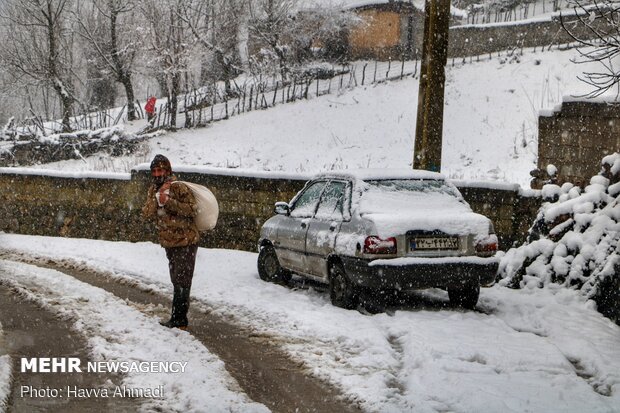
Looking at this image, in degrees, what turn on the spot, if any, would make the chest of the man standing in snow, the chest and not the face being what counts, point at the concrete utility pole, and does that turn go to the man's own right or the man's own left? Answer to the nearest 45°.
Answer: approximately 180°

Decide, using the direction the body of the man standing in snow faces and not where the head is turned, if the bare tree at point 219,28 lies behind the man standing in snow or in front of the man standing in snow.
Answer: behind

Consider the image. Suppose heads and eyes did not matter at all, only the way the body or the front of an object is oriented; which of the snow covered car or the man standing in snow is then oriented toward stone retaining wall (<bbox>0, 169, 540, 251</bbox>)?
the snow covered car

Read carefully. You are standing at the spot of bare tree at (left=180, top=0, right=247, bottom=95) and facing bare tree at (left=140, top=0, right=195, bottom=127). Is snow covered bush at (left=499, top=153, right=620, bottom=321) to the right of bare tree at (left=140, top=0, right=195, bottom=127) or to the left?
left

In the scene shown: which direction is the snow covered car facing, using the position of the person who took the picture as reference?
facing away from the viewer and to the left of the viewer

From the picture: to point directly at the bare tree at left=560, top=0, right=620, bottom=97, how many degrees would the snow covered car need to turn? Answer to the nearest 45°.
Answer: approximately 90° to its right

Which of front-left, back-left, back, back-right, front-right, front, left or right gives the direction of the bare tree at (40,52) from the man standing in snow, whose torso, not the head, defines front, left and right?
back-right

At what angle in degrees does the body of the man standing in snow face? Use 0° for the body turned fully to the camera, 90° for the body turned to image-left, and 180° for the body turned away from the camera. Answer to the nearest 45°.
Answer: approximately 45°

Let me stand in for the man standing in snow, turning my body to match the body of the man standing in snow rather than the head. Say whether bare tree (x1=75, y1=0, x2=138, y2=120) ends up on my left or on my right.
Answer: on my right
